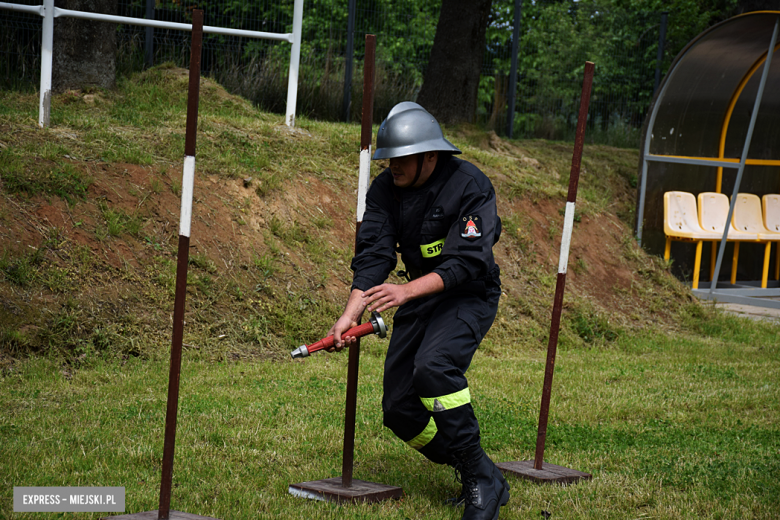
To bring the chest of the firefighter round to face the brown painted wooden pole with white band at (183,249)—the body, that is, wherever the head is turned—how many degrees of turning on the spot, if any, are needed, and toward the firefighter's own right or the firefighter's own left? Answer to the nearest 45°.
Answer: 0° — they already face it

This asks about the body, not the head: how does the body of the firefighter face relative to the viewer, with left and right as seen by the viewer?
facing the viewer and to the left of the viewer

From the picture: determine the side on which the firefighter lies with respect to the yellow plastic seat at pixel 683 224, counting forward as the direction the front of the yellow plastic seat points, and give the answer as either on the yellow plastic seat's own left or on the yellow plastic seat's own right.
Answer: on the yellow plastic seat's own right

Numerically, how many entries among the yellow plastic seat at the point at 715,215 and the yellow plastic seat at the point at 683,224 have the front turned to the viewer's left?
0

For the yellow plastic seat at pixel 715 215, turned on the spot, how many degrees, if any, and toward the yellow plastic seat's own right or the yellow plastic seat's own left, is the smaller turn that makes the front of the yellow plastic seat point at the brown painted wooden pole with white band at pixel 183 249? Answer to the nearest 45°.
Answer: approximately 45° to the yellow plastic seat's own right

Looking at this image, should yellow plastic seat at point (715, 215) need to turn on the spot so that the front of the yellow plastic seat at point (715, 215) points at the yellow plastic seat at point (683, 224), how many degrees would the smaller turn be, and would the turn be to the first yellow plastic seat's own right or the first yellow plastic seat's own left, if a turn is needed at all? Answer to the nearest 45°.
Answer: approximately 90° to the first yellow plastic seat's own right
